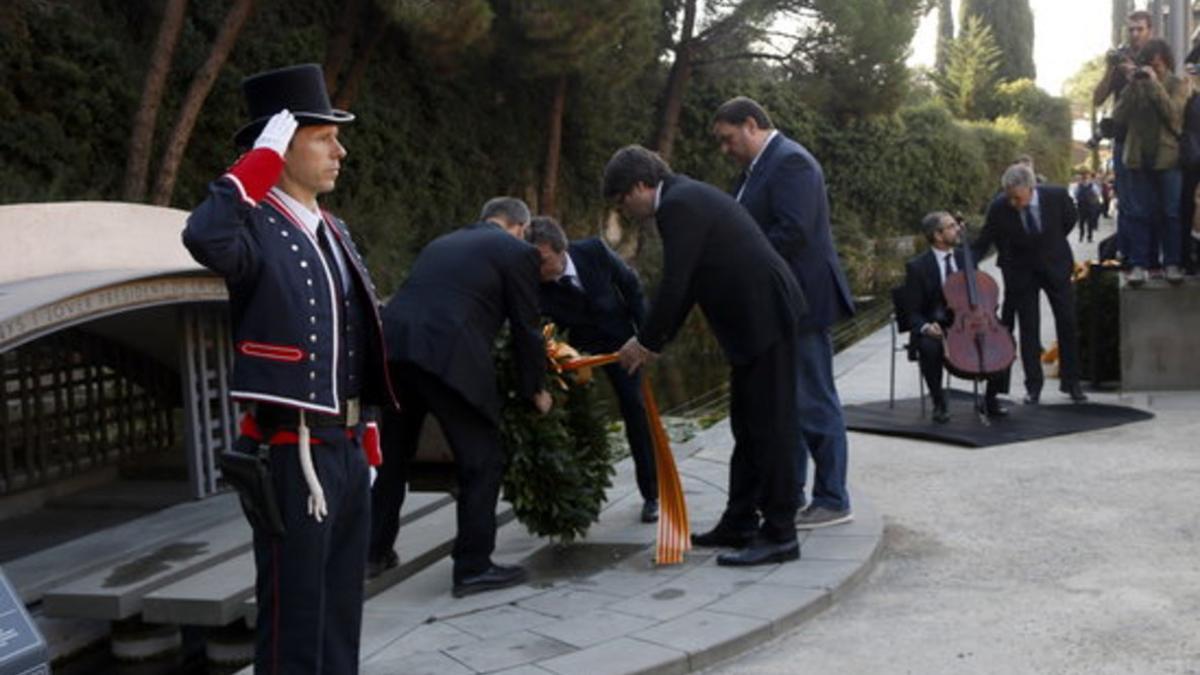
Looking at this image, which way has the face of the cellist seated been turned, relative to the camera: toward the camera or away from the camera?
toward the camera

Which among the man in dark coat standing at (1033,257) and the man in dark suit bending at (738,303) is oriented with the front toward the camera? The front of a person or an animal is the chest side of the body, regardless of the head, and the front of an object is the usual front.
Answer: the man in dark coat standing

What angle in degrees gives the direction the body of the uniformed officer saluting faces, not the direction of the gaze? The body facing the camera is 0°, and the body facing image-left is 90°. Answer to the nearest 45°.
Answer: approximately 315°

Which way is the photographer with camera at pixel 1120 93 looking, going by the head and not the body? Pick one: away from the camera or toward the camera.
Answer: toward the camera

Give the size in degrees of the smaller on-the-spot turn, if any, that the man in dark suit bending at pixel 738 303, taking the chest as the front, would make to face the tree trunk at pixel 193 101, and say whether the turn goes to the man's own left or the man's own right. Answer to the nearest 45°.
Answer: approximately 45° to the man's own right

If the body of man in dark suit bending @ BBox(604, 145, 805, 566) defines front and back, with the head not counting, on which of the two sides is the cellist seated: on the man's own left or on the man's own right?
on the man's own right

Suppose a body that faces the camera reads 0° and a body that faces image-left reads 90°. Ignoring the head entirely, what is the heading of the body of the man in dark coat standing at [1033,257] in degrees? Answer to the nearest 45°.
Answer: approximately 0°

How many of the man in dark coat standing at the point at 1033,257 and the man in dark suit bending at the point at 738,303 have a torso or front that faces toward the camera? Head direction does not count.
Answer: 1

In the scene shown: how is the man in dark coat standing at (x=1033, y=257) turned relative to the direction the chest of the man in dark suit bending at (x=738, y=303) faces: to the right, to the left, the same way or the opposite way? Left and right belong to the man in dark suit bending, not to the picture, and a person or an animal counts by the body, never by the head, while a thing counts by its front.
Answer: to the left

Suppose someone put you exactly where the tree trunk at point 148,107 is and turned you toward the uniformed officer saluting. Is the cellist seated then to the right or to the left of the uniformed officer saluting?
left

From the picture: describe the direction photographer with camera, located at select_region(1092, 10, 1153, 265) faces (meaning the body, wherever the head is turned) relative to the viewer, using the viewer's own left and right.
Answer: facing the viewer and to the left of the viewer

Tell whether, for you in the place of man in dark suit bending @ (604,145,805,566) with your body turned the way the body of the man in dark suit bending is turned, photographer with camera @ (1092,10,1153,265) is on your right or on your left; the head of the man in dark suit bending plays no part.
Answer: on your right

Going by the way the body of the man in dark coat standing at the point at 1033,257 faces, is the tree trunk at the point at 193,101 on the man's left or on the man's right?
on the man's right

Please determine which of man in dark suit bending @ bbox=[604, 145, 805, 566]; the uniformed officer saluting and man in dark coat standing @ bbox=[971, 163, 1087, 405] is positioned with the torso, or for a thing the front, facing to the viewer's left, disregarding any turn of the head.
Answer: the man in dark suit bending

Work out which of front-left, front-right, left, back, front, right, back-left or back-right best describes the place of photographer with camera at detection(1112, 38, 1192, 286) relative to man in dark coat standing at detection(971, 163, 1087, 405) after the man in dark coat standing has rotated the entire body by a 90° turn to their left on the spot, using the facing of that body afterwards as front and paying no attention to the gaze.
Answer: front-left

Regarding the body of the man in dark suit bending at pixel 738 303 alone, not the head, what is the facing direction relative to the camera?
to the viewer's left

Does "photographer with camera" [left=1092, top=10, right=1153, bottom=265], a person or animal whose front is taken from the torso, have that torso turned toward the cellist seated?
yes

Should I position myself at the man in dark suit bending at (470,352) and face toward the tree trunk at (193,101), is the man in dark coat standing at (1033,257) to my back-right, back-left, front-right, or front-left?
front-right

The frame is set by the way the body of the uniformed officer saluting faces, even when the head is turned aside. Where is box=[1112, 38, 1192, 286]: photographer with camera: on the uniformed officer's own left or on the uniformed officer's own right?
on the uniformed officer's own left

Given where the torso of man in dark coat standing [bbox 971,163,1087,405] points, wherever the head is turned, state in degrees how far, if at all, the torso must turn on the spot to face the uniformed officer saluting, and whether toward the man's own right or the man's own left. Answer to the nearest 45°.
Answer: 0° — they already face them
